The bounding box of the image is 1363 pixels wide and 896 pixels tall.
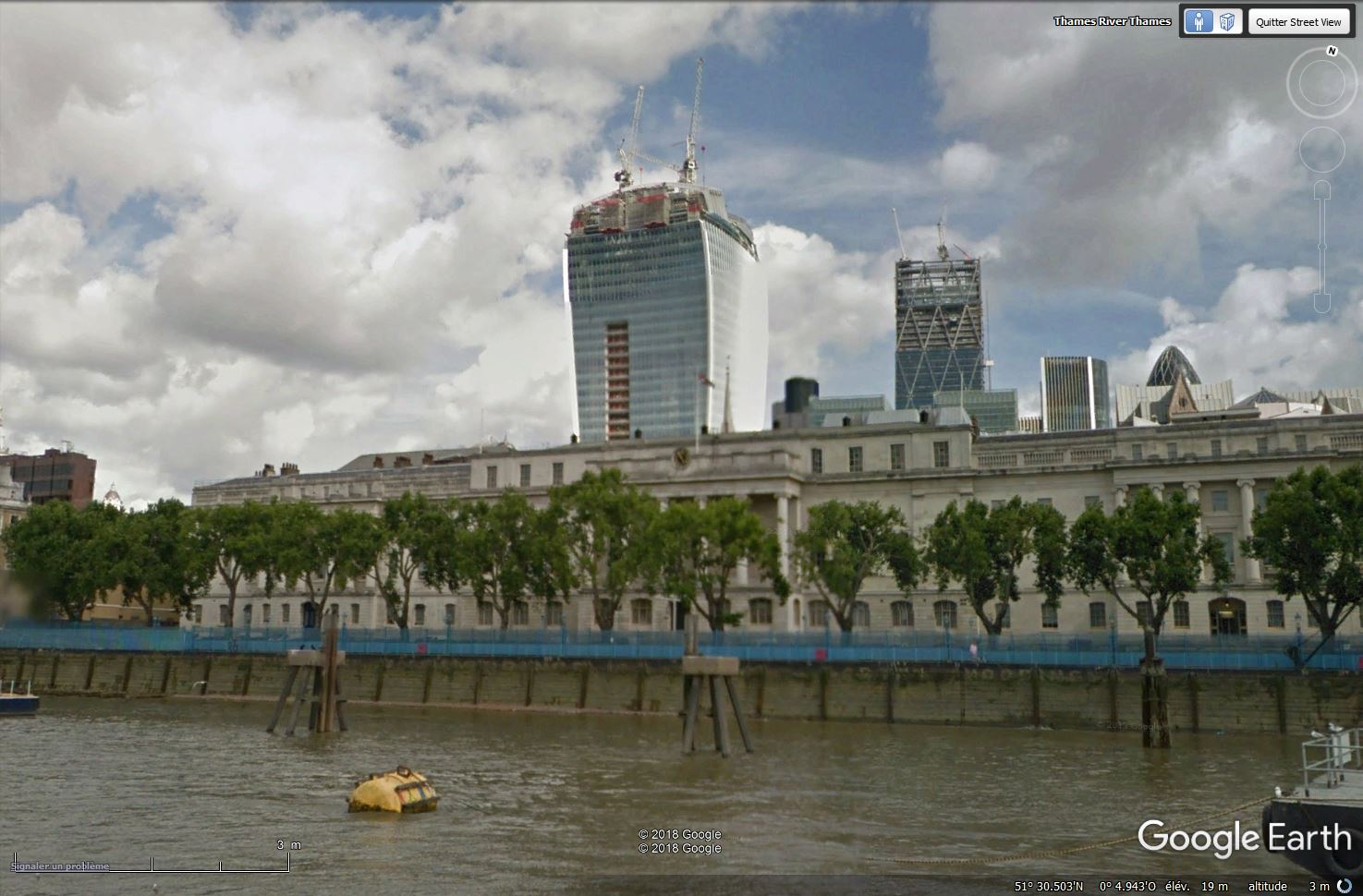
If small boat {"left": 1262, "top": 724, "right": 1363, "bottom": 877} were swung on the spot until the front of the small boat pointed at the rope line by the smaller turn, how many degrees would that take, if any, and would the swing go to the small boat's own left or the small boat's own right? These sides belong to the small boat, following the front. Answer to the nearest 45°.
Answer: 0° — it already faces it

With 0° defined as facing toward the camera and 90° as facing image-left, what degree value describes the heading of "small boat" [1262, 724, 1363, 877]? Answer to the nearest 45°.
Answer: approximately 90°

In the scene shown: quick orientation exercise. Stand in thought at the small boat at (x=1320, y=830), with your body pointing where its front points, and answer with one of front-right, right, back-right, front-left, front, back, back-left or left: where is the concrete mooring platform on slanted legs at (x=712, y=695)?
front-right

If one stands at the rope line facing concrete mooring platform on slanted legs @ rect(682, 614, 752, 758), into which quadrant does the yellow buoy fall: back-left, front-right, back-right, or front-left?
front-left
